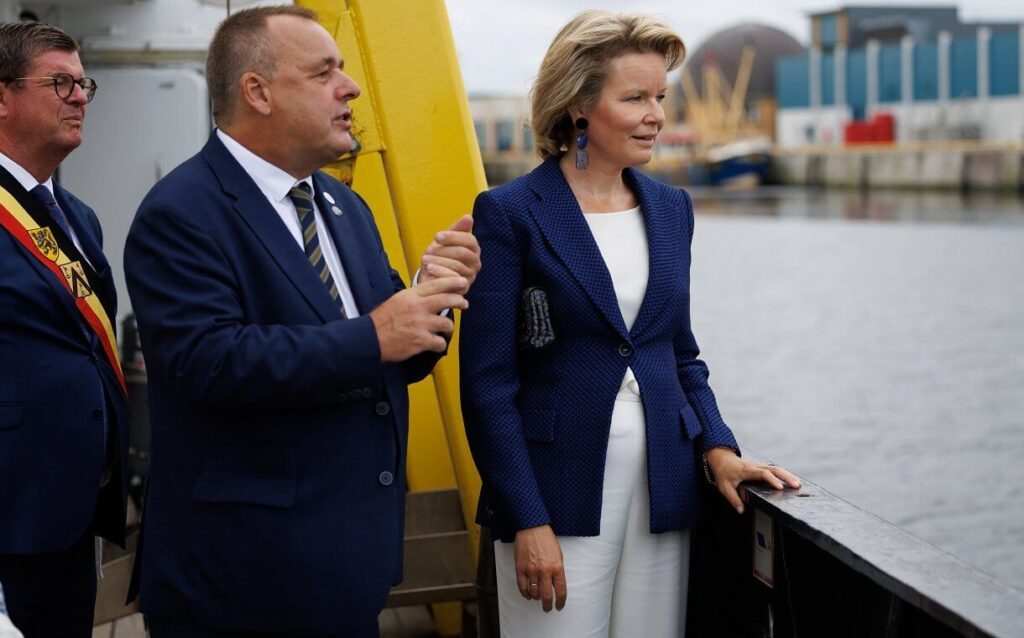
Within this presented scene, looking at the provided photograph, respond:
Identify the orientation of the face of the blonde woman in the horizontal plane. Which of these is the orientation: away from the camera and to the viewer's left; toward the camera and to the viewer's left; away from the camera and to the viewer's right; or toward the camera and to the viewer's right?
toward the camera and to the viewer's right

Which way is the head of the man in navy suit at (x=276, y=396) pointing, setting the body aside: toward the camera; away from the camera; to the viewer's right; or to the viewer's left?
to the viewer's right

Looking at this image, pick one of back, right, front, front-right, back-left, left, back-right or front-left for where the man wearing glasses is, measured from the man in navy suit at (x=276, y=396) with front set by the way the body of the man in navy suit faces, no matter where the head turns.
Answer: back

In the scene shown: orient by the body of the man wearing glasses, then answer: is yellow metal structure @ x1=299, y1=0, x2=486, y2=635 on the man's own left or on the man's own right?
on the man's own left

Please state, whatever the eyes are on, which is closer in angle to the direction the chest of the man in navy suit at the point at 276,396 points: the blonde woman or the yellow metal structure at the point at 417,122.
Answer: the blonde woman

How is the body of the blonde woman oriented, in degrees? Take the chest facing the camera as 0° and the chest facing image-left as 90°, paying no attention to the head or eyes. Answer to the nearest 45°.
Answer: approximately 315°

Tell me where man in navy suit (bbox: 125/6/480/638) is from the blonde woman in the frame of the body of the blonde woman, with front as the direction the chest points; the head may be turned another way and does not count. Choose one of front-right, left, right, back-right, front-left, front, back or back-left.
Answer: right

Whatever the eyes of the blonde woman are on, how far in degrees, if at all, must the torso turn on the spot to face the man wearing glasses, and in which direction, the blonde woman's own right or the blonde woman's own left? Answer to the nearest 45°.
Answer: approximately 135° to the blonde woman's own right

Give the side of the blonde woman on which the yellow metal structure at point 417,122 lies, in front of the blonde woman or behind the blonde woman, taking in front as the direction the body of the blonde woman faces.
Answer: behind

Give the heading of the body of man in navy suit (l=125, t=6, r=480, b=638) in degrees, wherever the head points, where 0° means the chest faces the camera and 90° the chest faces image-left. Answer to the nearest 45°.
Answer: approximately 315°

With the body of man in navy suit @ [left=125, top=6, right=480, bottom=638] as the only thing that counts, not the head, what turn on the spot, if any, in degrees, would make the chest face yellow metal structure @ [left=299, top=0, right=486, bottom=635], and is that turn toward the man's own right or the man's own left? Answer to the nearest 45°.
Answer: approximately 135° to the man's own left
